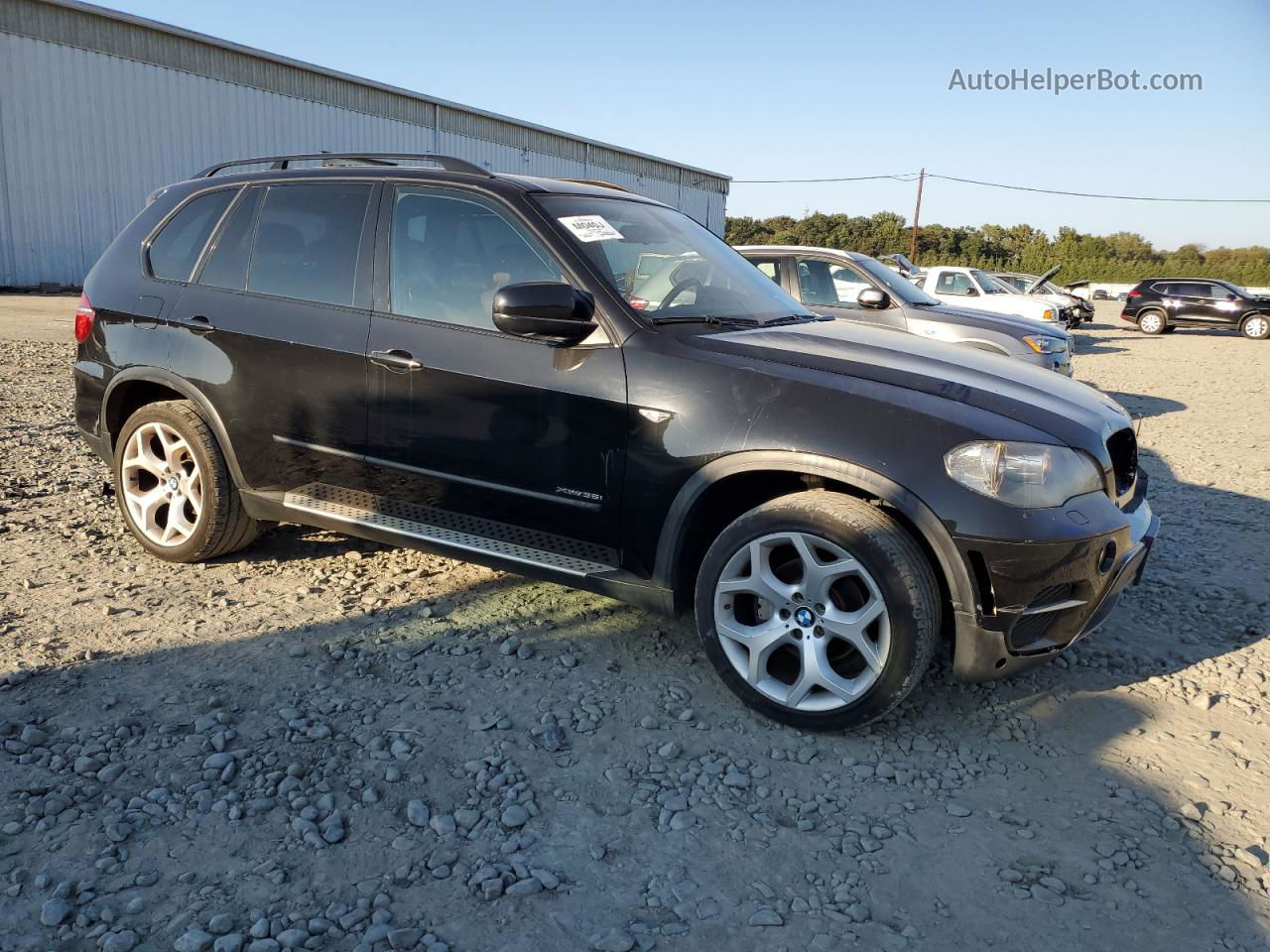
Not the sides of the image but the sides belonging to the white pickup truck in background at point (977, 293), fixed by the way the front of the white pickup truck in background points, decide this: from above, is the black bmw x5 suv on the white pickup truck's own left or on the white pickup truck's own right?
on the white pickup truck's own right

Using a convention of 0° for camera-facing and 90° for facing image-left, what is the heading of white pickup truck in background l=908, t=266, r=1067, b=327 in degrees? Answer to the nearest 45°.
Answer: approximately 315°

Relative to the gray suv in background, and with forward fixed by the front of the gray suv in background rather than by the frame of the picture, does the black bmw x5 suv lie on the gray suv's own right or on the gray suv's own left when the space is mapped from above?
on the gray suv's own right

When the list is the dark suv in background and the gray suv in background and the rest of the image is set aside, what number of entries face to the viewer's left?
0

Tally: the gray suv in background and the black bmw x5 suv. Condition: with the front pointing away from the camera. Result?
0

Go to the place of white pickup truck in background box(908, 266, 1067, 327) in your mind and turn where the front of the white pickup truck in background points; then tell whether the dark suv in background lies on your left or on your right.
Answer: on your left

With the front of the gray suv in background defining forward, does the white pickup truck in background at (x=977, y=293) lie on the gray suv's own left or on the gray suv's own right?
on the gray suv's own left

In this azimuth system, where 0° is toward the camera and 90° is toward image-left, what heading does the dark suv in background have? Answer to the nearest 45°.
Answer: approximately 270°

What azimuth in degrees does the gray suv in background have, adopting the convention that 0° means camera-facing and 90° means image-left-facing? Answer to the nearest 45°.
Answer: approximately 315°

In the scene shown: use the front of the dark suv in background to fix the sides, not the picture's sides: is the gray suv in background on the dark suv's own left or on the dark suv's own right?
on the dark suv's own right
